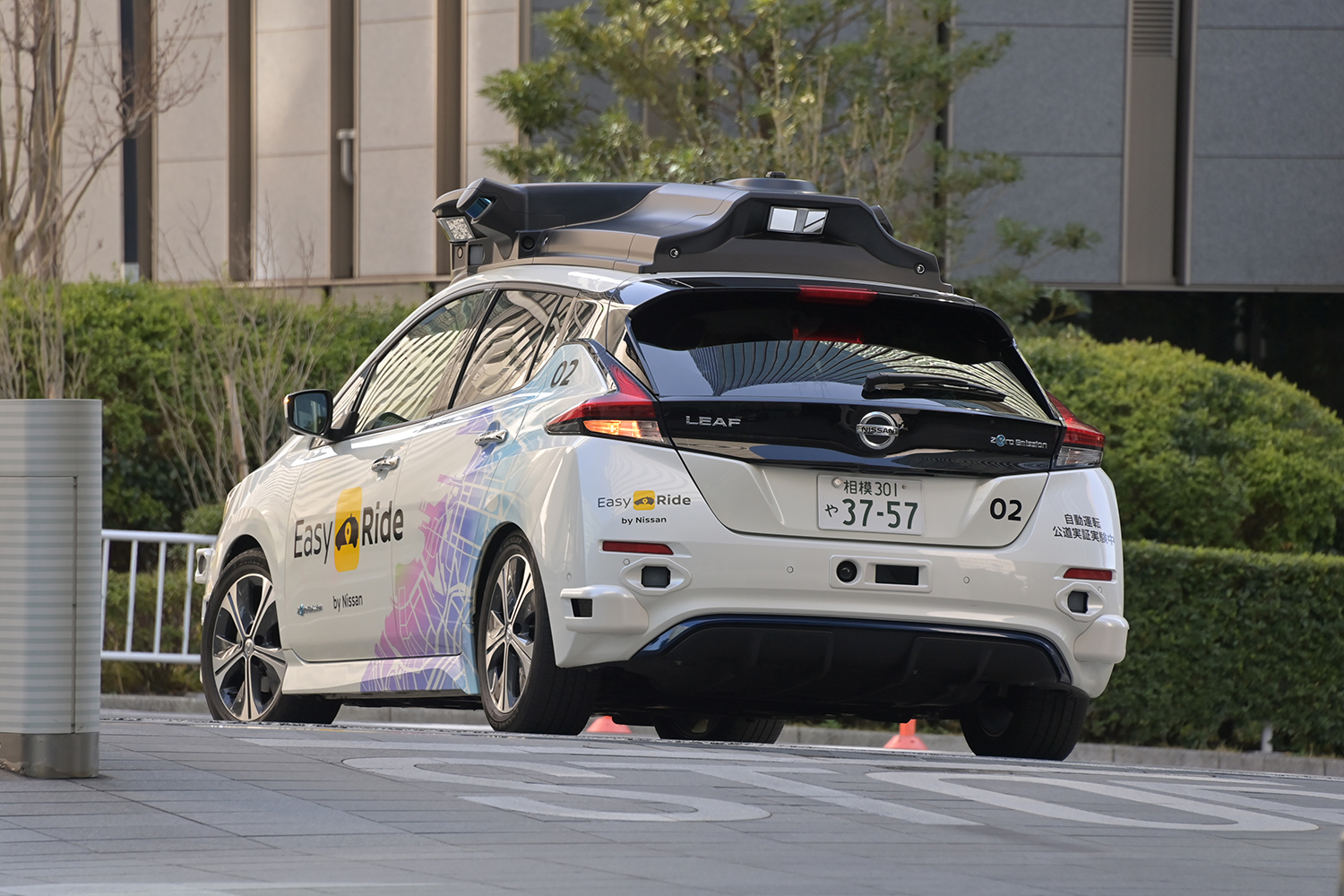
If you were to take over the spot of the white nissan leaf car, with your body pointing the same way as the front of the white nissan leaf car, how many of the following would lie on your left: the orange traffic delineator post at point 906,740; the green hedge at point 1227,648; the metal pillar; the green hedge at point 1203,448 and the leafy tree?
1

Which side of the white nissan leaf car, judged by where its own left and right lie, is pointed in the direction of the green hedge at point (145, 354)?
front

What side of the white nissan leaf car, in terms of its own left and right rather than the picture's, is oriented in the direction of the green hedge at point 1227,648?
right

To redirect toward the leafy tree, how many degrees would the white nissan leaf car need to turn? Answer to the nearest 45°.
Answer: approximately 45° to its right

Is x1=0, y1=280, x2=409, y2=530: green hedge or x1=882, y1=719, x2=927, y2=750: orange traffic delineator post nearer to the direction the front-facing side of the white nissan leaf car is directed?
the green hedge

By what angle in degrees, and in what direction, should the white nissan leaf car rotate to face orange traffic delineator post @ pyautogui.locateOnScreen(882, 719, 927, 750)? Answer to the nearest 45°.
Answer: approximately 45° to its right

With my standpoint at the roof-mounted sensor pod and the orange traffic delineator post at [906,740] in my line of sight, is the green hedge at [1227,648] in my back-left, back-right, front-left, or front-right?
front-right

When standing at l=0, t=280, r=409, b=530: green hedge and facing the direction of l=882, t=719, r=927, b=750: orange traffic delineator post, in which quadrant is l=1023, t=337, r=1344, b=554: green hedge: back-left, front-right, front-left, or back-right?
front-left

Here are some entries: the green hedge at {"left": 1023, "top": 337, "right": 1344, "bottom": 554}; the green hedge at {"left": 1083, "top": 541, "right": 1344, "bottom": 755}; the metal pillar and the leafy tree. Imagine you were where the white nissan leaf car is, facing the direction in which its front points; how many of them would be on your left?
1

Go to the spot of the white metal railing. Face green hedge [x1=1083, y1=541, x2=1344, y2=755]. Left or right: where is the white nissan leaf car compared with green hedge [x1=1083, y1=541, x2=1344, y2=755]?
right

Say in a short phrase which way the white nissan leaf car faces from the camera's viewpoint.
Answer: facing away from the viewer and to the left of the viewer

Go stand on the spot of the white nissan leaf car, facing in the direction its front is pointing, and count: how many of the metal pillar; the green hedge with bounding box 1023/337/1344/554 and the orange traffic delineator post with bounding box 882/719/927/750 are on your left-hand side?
1
